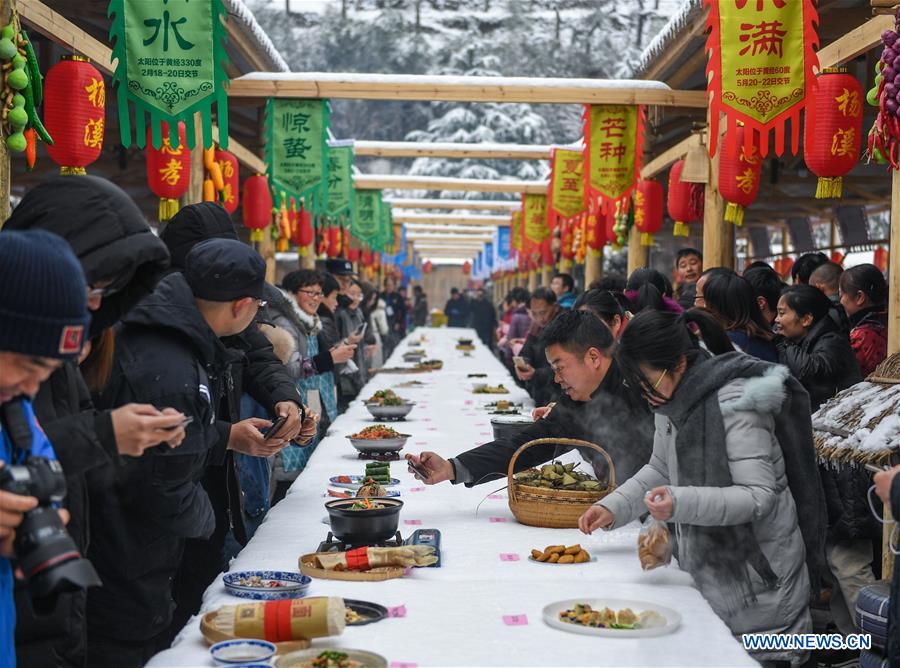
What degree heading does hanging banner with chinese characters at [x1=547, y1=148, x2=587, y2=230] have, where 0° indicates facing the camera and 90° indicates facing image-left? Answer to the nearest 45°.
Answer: approximately 0°

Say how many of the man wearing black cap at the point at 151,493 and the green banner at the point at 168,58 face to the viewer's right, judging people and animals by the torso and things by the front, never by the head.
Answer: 1

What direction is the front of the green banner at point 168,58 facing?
toward the camera

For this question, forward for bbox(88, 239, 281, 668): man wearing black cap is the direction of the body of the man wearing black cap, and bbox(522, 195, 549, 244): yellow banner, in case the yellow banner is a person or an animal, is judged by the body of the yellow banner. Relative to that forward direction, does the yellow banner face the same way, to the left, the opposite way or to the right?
to the right

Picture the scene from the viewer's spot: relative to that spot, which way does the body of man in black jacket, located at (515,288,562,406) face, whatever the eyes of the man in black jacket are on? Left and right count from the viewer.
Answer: facing the viewer and to the left of the viewer

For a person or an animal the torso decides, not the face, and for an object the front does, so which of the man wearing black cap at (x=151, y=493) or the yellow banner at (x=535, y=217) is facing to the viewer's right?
the man wearing black cap

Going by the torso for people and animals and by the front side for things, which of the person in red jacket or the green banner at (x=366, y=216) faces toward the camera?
the green banner

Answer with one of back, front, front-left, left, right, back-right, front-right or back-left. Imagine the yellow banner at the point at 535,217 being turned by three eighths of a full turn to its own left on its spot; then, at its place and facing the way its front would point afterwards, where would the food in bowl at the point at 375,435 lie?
back-right

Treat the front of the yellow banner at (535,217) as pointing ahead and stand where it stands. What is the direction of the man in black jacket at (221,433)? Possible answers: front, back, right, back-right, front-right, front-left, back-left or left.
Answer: front

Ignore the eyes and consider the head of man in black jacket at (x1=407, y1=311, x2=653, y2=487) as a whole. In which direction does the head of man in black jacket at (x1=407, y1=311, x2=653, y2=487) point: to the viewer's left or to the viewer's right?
to the viewer's left

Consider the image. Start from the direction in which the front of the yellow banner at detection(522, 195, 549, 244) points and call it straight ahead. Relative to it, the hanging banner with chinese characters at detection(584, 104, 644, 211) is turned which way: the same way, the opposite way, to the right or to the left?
the same way

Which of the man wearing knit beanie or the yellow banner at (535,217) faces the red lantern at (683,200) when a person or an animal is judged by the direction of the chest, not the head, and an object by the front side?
the yellow banner

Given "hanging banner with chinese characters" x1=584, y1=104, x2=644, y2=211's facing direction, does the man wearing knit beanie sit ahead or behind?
ahead

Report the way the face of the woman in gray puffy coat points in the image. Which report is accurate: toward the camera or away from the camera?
toward the camera

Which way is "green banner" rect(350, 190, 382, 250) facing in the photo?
toward the camera

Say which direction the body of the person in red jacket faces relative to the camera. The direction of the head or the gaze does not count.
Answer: to the viewer's left

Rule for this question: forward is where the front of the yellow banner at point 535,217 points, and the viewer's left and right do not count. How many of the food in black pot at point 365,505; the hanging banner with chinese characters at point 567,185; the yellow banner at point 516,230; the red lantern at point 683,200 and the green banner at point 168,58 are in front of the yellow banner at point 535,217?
4

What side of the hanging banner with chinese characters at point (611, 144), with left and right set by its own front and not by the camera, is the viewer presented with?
front

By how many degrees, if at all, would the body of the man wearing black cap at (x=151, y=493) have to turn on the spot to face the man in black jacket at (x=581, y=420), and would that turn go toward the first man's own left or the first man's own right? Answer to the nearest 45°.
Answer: approximately 45° to the first man's own left
